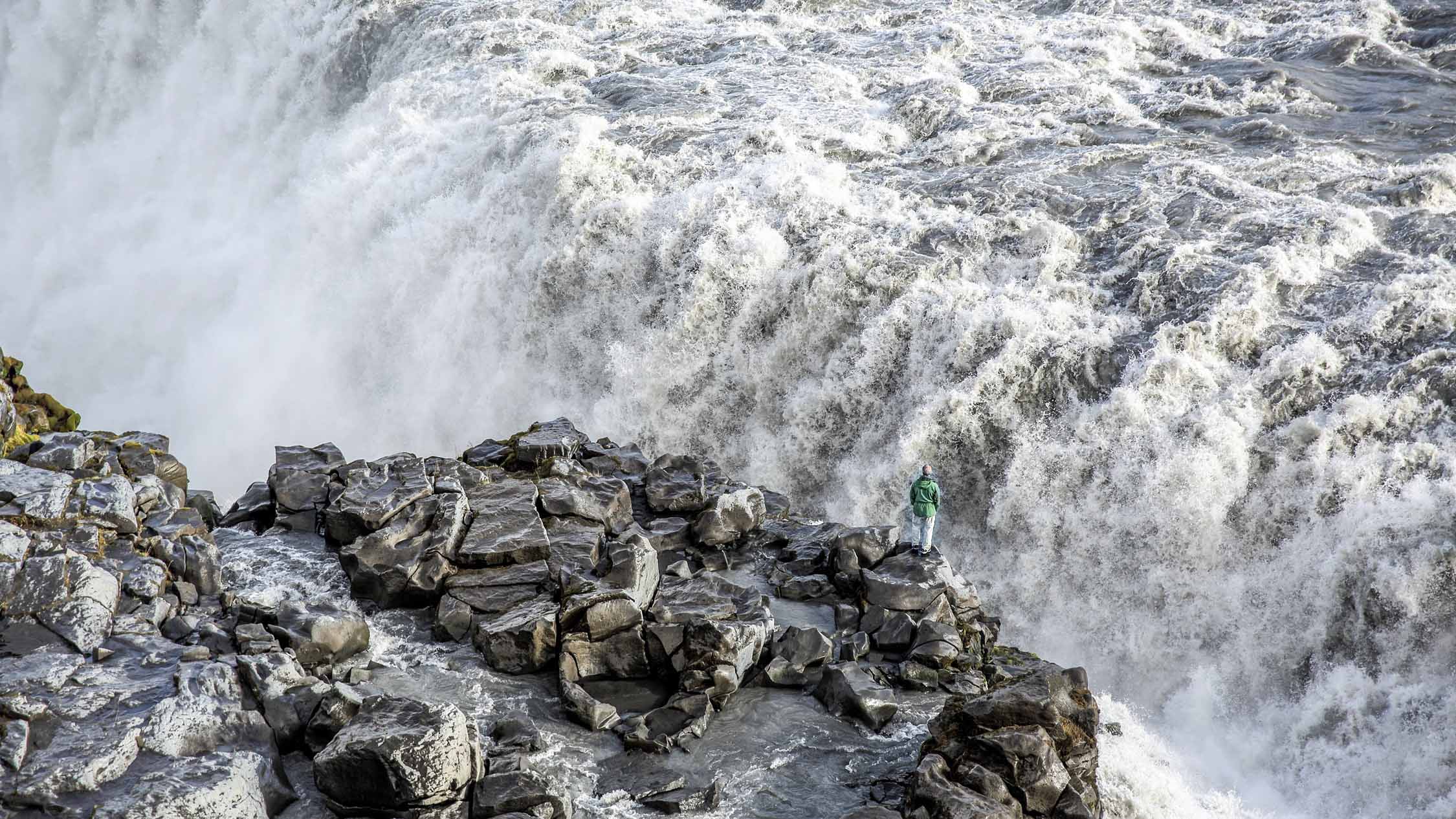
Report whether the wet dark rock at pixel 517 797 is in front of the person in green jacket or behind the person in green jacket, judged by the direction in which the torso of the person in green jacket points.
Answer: behind

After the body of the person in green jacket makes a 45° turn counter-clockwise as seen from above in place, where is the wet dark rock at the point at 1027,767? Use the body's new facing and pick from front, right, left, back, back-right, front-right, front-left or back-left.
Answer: back-left

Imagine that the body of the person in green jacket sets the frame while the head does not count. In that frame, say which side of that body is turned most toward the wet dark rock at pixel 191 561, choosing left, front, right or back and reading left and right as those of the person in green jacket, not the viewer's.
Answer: left

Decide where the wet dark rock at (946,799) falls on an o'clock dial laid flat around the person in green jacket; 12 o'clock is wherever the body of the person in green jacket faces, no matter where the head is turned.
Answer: The wet dark rock is roughly at 6 o'clock from the person in green jacket.

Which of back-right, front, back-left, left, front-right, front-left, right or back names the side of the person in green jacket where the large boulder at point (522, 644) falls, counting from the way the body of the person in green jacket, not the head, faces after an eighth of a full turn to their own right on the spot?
back

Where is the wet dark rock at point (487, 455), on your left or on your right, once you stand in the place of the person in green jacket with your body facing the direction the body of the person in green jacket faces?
on your left

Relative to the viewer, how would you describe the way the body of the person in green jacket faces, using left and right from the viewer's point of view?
facing away from the viewer

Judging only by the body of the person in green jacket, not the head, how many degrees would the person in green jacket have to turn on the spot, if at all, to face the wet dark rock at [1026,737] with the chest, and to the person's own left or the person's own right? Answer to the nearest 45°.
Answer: approximately 180°

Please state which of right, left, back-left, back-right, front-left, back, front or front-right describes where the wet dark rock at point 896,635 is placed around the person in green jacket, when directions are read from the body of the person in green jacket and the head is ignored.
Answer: back

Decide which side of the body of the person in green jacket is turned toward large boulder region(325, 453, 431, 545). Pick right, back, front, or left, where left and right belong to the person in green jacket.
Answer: left

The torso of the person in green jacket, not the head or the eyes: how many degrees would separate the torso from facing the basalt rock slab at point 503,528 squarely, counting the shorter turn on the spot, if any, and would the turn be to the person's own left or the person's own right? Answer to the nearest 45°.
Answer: approximately 90° to the person's own left

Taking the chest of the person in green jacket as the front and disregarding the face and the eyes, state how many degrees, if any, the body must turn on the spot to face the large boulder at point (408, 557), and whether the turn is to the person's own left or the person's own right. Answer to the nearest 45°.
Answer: approximately 90° to the person's own left

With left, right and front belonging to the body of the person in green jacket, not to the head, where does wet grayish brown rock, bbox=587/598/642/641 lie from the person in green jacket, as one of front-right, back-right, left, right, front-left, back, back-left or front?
back-left
